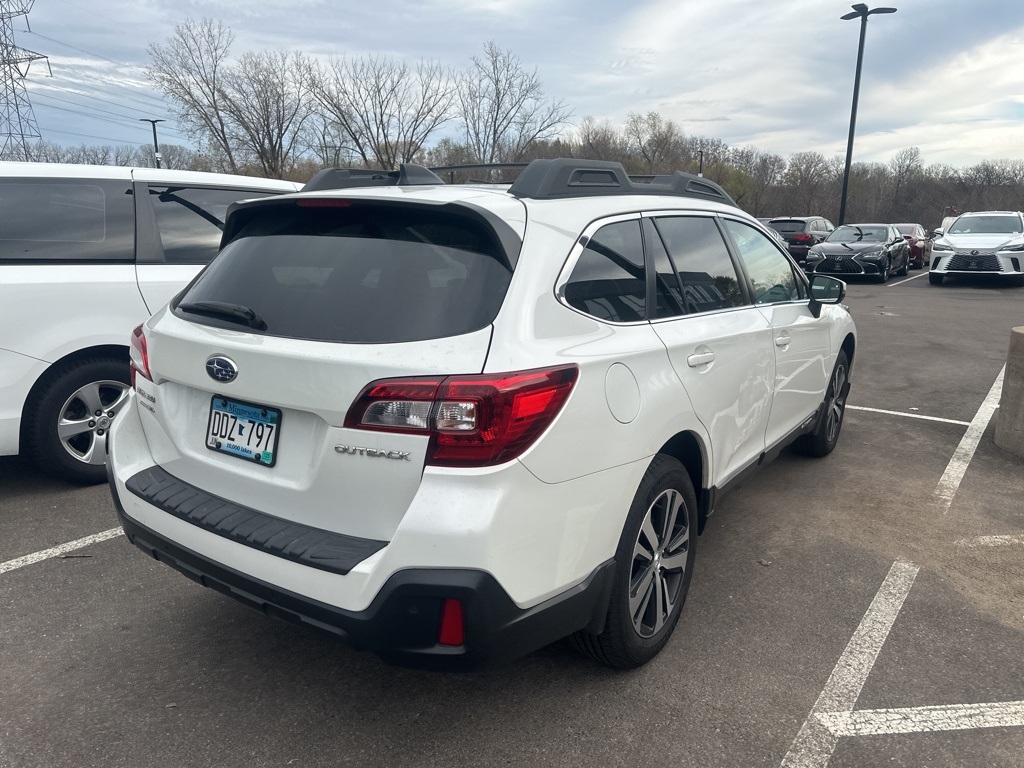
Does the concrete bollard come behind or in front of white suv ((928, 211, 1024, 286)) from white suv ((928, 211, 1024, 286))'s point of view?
in front

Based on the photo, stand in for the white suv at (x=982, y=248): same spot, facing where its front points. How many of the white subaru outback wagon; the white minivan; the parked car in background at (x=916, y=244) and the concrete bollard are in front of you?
3

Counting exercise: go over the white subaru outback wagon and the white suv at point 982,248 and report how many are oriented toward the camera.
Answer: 1

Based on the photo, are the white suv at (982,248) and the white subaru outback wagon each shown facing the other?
yes

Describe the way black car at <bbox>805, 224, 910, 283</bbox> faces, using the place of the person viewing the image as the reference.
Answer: facing the viewer and to the left of the viewer

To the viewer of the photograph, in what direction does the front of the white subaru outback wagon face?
facing away from the viewer and to the right of the viewer

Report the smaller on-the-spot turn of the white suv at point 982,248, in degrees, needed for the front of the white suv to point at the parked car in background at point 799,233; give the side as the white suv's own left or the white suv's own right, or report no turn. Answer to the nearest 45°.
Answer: approximately 135° to the white suv's own right

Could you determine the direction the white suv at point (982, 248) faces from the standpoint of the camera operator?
facing the viewer

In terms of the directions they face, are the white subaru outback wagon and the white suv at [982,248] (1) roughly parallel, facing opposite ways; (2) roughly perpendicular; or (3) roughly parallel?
roughly parallel, facing opposite ways

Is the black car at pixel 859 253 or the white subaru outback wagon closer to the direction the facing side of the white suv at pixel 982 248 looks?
the white subaru outback wagon

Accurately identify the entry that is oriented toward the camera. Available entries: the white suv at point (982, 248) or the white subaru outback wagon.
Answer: the white suv

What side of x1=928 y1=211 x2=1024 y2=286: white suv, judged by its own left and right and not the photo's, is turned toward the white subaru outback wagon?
front

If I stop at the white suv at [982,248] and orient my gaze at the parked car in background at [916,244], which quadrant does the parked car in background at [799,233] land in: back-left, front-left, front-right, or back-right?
front-left

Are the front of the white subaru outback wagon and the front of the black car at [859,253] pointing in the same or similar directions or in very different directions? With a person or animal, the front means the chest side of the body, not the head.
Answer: very different directions

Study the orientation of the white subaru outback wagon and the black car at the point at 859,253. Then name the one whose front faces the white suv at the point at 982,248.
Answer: the white subaru outback wagon

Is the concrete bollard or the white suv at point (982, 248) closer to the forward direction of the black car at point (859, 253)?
the concrete bollard

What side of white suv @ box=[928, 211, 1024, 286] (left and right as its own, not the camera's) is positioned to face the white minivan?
front

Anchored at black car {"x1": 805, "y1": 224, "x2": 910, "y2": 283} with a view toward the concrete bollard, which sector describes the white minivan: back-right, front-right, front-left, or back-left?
front-right

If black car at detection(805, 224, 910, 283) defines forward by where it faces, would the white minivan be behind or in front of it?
in front
